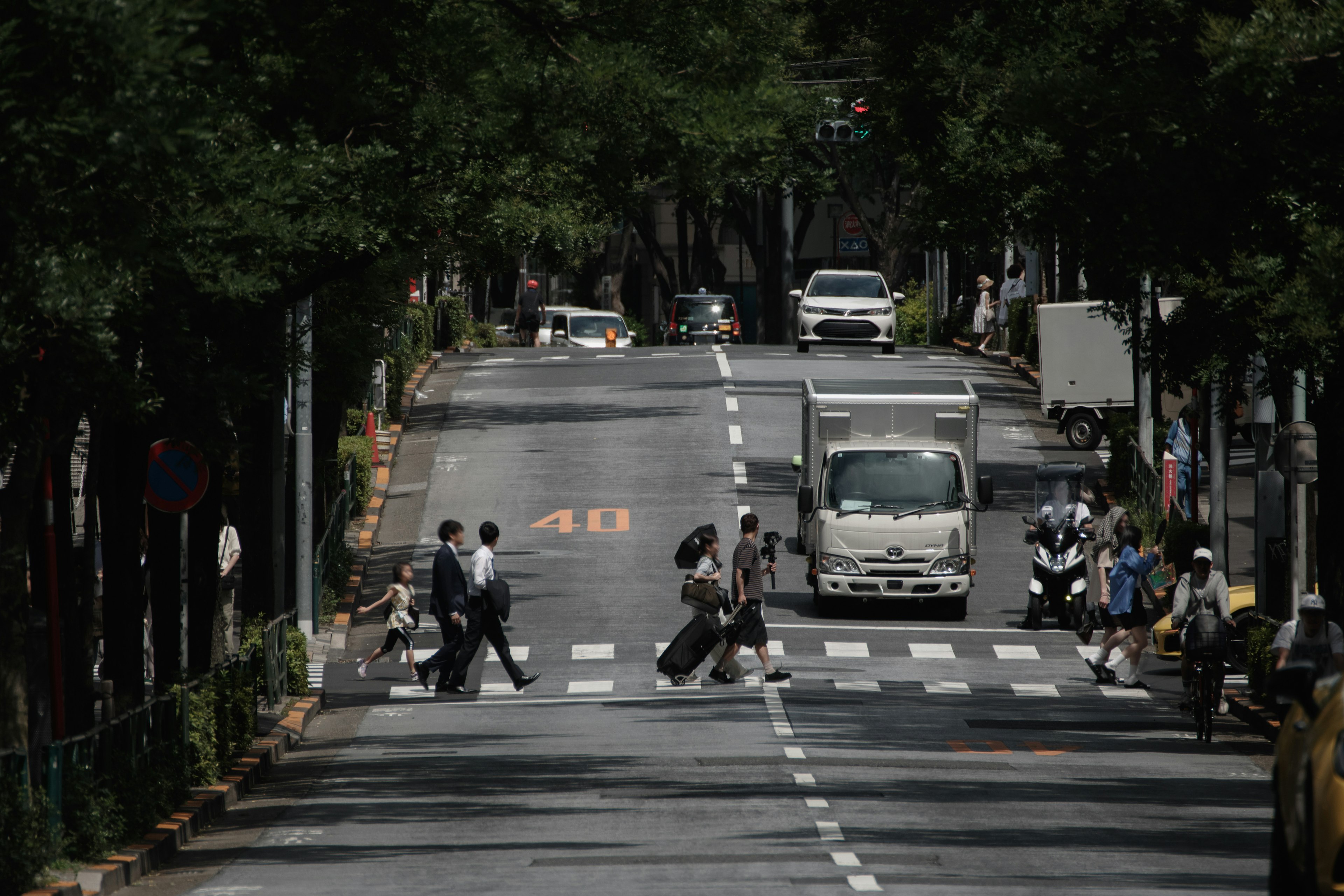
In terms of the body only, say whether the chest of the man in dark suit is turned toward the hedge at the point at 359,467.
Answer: no

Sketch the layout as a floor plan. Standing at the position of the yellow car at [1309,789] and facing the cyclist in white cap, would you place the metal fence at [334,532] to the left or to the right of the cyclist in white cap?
left

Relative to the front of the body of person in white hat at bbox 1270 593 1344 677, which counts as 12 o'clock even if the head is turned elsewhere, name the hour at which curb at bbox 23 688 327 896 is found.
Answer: The curb is roughly at 2 o'clock from the person in white hat.

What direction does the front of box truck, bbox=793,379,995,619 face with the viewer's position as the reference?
facing the viewer

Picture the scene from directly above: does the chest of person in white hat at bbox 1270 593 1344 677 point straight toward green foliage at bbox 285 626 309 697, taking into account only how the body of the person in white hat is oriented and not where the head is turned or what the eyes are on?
no

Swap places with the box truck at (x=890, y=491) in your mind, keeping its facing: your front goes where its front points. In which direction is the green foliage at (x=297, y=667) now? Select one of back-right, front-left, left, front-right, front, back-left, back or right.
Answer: front-right

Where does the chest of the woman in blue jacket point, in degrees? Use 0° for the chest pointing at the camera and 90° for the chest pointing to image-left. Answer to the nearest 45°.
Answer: approximately 270°

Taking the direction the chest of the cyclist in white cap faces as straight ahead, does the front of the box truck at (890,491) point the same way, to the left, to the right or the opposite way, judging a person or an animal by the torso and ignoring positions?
the same way

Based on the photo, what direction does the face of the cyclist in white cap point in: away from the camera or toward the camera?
toward the camera

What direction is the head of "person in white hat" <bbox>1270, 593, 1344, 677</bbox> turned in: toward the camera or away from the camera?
toward the camera

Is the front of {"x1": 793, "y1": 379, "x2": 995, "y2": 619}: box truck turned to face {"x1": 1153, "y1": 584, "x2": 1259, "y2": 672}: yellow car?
no

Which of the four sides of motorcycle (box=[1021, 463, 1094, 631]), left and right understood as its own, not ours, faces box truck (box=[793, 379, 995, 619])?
right
